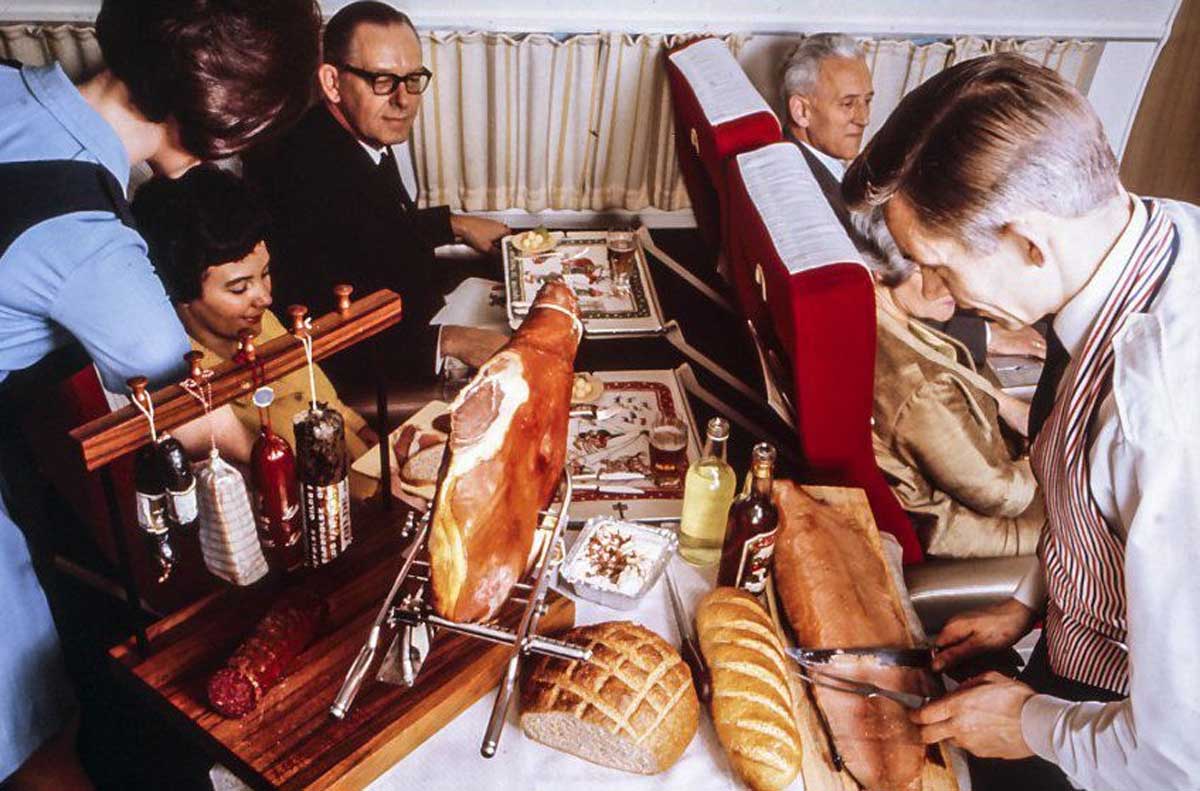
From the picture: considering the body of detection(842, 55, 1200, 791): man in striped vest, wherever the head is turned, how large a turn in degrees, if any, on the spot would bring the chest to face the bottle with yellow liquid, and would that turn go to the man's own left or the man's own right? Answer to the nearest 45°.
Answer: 0° — they already face it

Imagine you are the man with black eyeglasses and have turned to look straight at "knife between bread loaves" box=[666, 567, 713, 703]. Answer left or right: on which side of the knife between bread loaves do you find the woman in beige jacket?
left

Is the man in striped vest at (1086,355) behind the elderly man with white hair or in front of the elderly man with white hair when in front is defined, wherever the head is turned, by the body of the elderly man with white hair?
in front

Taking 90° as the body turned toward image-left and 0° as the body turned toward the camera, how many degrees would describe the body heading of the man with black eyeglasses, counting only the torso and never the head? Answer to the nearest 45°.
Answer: approximately 315°

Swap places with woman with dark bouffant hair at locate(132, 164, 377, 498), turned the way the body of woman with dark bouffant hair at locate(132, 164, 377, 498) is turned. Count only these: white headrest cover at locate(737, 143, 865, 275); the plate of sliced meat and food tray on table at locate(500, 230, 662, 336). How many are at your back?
0

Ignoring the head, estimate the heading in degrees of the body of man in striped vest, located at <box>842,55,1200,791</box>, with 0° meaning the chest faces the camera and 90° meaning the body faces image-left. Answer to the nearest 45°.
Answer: approximately 90°

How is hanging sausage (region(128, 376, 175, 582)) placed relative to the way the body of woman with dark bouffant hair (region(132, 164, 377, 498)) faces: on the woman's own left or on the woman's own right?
on the woman's own right

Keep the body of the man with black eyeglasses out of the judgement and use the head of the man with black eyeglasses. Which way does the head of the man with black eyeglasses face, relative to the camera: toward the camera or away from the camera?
toward the camera

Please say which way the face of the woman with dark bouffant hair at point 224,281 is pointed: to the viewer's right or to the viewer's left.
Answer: to the viewer's right

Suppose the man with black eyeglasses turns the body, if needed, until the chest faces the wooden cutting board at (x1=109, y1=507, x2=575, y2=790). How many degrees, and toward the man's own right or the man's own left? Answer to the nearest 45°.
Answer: approximately 45° to the man's own right

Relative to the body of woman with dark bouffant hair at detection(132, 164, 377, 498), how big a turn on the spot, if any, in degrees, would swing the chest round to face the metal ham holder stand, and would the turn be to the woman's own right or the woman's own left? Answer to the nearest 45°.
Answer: approximately 45° to the woman's own right

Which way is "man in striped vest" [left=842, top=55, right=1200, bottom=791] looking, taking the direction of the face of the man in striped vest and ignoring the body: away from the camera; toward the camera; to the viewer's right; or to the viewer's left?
to the viewer's left

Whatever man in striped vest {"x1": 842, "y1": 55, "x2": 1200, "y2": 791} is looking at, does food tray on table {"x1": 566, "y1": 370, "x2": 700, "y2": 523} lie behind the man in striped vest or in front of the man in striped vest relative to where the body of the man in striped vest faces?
in front
